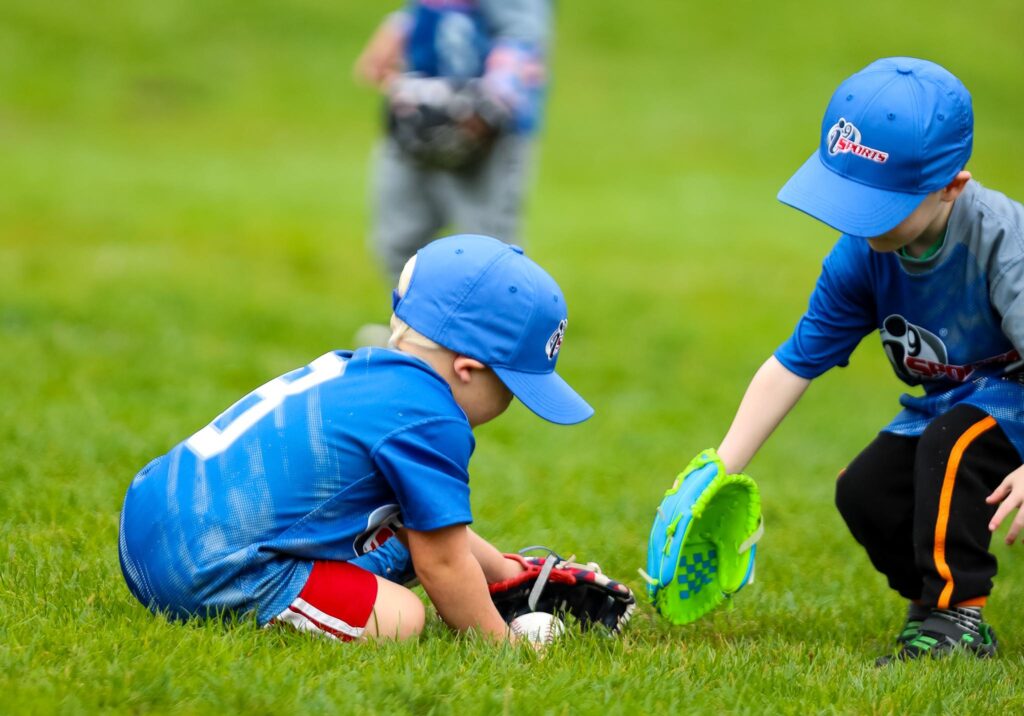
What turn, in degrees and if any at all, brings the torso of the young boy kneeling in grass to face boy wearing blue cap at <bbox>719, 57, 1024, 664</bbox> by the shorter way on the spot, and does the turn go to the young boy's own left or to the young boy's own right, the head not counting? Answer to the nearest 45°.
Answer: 0° — they already face them

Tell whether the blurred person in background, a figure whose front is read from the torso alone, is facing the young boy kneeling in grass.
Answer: yes

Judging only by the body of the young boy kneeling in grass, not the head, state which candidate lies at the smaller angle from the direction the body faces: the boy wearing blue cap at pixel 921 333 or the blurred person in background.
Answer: the boy wearing blue cap

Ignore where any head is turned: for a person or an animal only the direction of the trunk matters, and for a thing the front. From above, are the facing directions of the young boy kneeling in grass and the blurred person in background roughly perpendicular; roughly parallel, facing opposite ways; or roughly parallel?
roughly perpendicular

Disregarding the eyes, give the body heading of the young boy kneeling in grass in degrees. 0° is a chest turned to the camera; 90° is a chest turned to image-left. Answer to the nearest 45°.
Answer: approximately 270°

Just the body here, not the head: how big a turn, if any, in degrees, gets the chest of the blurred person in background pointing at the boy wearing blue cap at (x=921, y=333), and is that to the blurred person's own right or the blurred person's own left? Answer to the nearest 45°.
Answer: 0° — they already face them

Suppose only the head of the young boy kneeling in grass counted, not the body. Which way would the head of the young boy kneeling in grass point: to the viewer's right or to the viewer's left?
to the viewer's right

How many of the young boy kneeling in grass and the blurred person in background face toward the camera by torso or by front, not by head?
1
